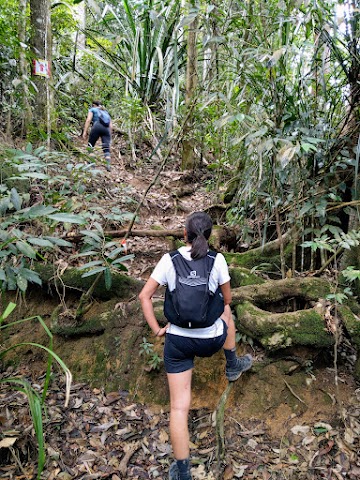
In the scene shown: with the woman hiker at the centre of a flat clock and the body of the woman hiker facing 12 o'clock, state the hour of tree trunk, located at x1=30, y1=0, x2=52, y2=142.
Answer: The tree trunk is roughly at 11 o'clock from the woman hiker.

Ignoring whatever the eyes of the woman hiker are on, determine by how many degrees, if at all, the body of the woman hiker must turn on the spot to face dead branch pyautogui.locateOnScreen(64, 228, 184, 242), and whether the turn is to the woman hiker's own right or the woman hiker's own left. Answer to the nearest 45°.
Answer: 0° — they already face it

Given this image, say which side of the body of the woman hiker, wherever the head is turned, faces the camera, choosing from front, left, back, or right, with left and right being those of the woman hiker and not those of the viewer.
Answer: back

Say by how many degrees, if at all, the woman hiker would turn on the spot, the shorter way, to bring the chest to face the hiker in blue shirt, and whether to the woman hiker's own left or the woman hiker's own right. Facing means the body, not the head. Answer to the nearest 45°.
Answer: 0° — they already face them
